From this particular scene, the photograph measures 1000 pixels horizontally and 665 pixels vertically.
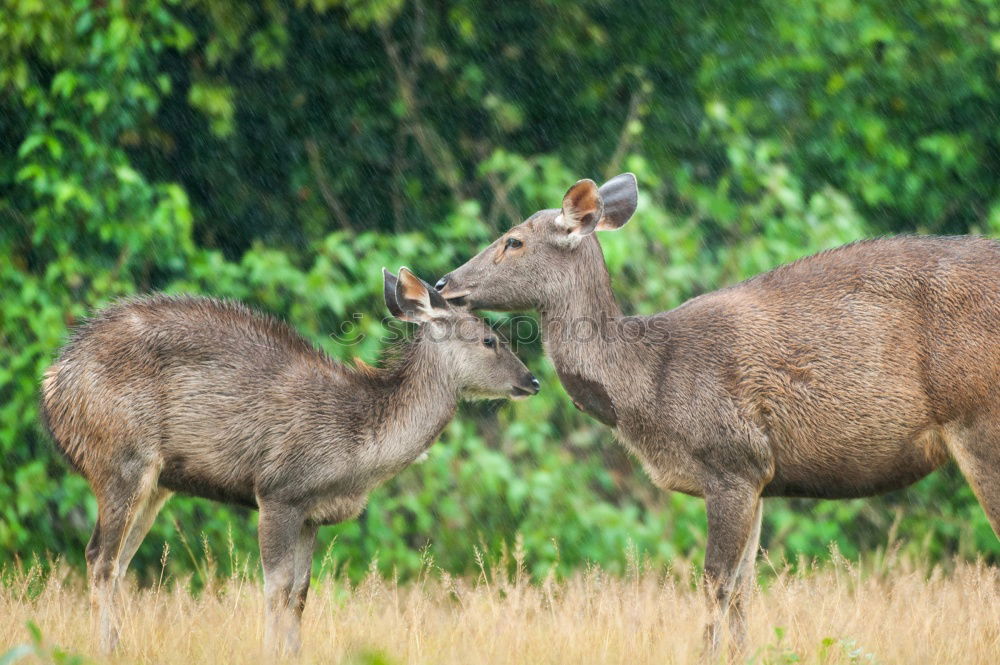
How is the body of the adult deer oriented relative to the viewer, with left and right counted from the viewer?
facing to the left of the viewer

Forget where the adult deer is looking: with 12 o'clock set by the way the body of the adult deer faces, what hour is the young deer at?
The young deer is roughly at 12 o'clock from the adult deer.

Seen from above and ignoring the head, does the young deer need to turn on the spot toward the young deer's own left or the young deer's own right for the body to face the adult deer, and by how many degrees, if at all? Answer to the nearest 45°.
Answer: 0° — it already faces it

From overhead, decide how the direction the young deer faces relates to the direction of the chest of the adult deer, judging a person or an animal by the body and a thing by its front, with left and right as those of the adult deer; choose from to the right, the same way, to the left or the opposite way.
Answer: the opposite way

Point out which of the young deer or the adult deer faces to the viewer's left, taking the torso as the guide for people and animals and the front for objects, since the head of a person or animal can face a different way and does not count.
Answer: the adult deer

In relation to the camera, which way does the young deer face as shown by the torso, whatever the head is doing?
to the viewer's right

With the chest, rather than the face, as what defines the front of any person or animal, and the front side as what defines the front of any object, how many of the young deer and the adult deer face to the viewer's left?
1
